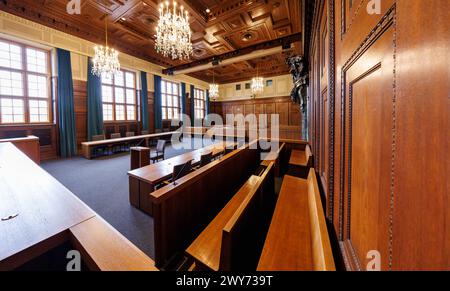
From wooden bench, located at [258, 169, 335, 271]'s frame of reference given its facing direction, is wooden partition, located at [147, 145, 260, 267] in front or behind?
in front

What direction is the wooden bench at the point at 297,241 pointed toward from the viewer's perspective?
to the viewer's left
